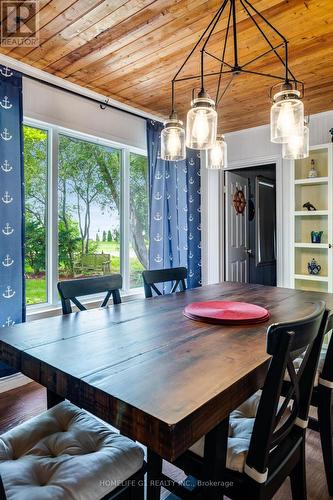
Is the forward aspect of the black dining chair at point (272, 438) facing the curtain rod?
yes

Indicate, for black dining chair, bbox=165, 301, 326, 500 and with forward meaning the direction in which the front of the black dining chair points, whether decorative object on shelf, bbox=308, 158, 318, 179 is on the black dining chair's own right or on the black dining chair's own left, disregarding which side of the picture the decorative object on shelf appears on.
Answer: on the black dining chair's own right

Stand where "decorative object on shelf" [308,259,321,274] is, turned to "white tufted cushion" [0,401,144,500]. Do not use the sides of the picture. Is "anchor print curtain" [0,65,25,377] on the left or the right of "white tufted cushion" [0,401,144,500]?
right

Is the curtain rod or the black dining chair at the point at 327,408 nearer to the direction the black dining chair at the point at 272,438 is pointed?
the curtain rod

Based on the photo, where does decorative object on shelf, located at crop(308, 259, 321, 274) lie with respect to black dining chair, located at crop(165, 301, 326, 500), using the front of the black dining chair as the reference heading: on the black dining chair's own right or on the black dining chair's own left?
on the black dining chair's own right

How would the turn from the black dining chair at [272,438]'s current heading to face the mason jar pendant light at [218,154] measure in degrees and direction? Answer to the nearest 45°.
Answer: approximately 45° to its right

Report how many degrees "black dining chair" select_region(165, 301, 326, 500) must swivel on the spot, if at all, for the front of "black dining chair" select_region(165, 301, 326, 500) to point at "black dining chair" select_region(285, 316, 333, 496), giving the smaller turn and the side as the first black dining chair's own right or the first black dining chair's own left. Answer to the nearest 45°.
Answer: approximately 90° to the first black dining chair's own right

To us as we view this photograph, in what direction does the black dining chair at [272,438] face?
facing away from the viewer and to the left of the viewer

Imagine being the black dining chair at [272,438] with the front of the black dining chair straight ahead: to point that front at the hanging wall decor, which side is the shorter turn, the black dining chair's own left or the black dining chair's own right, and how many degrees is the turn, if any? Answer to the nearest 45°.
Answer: approximately 45° to the black dining chair's own right
